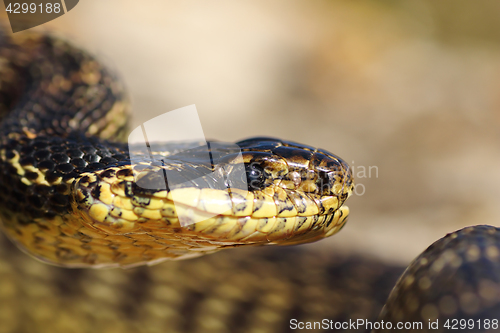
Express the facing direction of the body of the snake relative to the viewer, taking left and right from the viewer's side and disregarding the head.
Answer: facing to the right of the viewer
